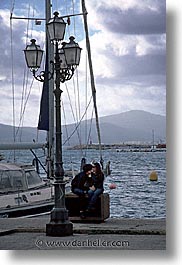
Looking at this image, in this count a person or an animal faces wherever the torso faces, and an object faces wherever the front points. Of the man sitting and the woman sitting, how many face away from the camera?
0

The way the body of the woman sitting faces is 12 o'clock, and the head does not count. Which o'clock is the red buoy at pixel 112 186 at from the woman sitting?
The red buoy is roughly at 5 o'clock from the woman sitting.

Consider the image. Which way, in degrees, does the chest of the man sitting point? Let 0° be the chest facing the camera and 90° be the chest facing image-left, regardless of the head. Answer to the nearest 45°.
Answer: approximately 315°

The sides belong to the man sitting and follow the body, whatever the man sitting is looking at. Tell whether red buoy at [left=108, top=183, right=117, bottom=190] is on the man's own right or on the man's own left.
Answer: on the man's own left

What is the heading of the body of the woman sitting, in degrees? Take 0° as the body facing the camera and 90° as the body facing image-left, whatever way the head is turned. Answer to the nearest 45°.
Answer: approximately 45°
